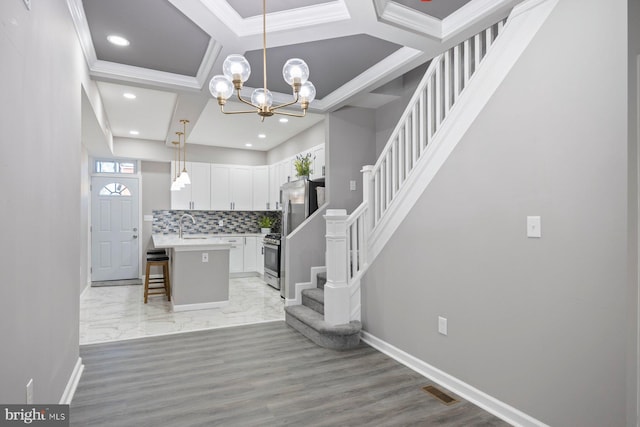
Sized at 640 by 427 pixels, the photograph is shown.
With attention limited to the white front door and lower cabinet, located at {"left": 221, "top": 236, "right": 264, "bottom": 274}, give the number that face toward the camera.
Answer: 2

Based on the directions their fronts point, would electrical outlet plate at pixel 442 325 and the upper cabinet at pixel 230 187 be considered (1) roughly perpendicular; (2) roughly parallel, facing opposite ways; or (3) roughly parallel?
roughly perpendicular

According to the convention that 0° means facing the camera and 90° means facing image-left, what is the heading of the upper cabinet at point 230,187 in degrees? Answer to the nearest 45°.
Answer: approximately 0°

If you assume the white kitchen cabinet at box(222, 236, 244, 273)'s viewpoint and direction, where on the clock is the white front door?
The white front door is roughly at 3 o'clock from the white kitchen cabinet.

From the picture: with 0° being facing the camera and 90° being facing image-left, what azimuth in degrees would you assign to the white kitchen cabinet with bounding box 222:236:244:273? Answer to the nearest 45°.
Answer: approximately 0°

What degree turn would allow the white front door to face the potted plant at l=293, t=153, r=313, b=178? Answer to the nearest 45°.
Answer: approximately 45° to its left

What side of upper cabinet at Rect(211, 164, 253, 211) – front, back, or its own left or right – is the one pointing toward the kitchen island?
front

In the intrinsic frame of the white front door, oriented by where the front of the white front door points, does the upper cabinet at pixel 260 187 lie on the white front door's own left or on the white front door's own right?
on the white front door's own left

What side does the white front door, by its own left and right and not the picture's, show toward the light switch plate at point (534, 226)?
front

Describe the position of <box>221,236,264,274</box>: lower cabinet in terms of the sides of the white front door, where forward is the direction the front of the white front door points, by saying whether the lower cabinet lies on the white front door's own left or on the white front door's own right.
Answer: on the white front door's own left

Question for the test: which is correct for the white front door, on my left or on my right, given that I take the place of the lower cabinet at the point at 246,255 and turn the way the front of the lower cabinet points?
on my right

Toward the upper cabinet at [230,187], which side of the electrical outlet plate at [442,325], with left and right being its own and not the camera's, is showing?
right

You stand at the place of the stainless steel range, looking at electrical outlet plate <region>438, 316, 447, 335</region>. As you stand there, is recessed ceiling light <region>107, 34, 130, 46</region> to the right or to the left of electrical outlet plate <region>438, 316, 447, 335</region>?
right
